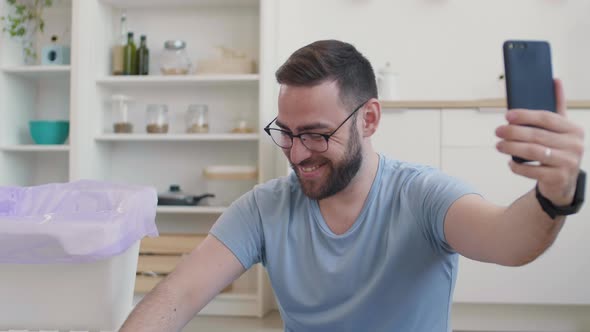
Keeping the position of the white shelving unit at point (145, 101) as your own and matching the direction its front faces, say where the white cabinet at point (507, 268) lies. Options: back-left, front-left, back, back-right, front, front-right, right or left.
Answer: front-left

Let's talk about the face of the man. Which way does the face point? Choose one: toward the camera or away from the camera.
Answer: toward the camera

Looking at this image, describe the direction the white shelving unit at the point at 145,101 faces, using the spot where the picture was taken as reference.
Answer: facing the viewer

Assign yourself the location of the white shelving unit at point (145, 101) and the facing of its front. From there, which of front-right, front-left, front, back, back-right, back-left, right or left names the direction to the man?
front

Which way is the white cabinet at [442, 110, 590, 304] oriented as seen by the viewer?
toward the camera

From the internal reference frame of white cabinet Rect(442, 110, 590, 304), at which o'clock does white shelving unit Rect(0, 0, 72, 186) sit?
The white shelving unit is roughly at 3 o'clock from the white cabinet.

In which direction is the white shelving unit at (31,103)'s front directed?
toward the camera

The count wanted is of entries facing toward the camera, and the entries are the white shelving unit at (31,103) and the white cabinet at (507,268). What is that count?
2

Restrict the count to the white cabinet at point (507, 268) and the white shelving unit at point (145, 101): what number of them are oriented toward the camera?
2

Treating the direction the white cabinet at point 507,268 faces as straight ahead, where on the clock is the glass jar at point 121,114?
The glass jar is roughly at 3 o'clock from the white cabinet.

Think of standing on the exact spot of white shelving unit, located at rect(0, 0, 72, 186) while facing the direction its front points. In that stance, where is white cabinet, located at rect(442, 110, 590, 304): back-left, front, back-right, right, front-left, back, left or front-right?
front-left

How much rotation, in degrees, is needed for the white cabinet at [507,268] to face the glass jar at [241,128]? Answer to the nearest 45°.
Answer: approximately 90° to its right

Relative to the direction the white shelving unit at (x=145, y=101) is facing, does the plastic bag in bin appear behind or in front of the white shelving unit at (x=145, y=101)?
in front

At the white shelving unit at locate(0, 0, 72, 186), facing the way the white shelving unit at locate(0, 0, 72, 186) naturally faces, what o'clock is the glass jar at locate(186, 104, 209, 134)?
The glass jar is roughly at 10 o'clock from the white shelving unit.

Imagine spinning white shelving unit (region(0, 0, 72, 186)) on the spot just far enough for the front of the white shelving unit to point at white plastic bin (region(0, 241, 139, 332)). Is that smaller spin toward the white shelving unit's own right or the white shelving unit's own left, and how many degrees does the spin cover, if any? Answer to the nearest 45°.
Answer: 0° — it already faces it
